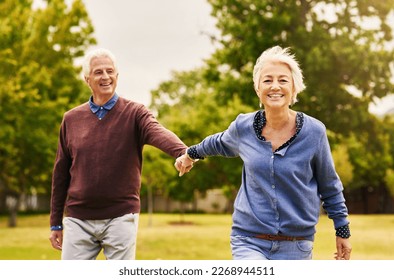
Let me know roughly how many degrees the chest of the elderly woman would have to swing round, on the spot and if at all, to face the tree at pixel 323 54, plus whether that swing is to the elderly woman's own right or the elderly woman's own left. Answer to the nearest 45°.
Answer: approximately 180°

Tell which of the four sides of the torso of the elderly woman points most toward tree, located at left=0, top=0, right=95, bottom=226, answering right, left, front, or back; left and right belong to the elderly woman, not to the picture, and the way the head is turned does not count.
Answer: back

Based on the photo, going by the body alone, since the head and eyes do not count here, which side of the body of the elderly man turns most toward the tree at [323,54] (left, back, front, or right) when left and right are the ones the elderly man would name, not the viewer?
back

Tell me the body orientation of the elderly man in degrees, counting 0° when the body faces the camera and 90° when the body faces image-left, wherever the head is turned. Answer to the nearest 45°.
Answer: approximately 0°

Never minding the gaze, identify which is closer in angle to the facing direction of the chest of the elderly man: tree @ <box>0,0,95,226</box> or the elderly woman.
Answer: the elderly woman

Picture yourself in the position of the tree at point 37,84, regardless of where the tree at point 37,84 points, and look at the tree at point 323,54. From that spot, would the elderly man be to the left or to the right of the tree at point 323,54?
right

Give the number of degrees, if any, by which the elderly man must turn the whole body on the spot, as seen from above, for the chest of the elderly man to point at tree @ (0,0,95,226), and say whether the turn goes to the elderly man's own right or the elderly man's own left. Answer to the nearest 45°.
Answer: approximately 180°

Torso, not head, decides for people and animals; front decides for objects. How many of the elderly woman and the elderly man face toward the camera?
2

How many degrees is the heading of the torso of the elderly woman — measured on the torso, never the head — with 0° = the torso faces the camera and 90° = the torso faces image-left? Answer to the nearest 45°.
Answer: approximately 0°

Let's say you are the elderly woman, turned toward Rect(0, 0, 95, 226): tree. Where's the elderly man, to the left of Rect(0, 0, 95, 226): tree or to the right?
left
